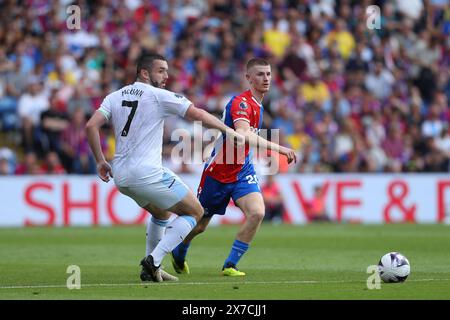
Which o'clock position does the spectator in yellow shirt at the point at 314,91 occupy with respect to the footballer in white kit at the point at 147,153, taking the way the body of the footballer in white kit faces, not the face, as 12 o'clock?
The spectator in yellow shirt is roughly at 11 o'clock from the footballer in white kit.

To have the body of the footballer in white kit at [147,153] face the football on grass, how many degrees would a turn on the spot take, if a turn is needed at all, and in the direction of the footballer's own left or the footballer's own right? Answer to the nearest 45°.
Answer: approximately 45° to the footballer's own right

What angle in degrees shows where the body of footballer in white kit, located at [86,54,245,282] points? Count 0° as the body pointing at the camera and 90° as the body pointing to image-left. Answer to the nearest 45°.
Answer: approximately 225°
